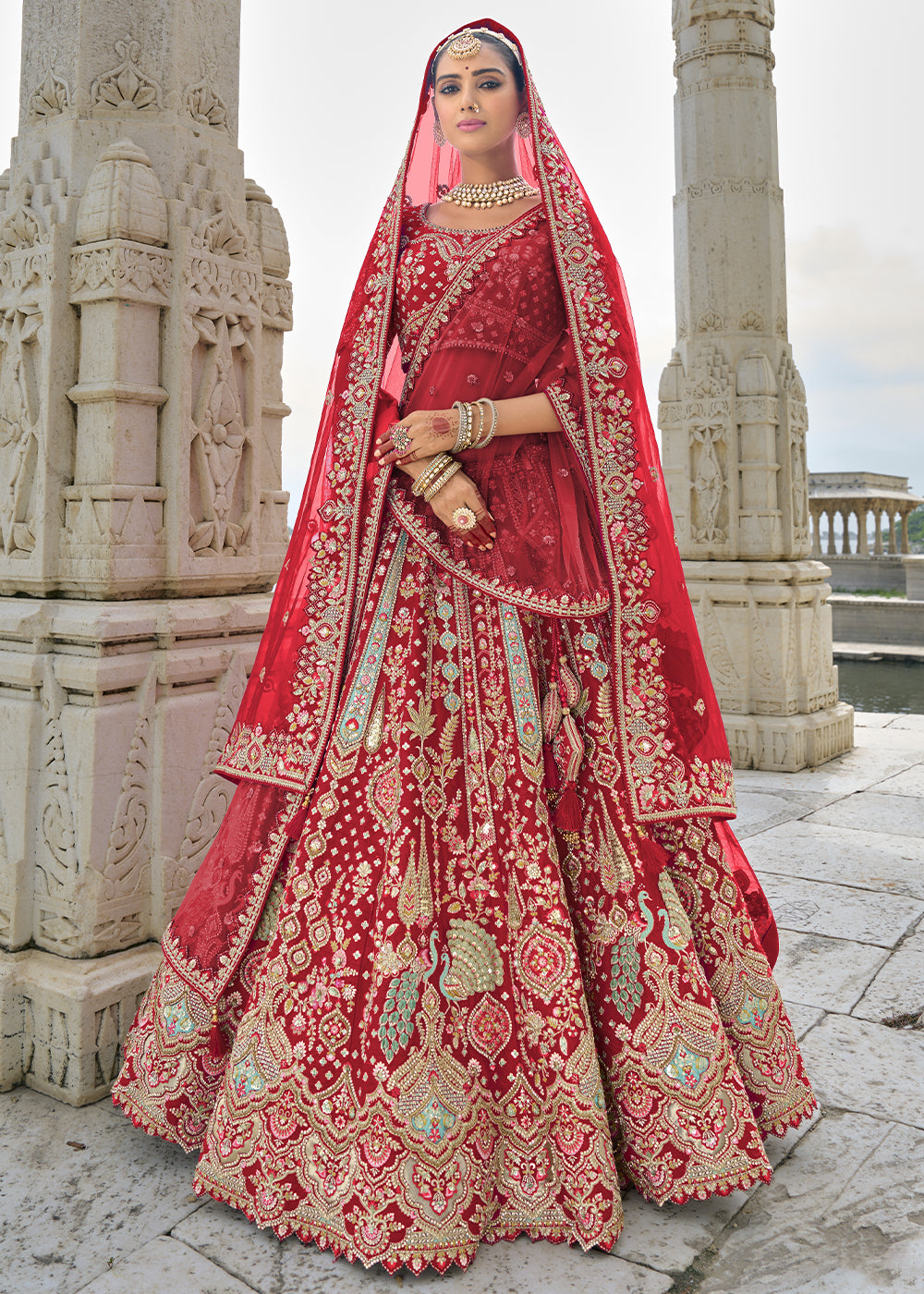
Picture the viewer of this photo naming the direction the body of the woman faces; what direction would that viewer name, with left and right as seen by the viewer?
facing the viewer

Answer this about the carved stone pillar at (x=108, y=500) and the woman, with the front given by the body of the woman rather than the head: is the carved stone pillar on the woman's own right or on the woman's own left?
on the woman's own right

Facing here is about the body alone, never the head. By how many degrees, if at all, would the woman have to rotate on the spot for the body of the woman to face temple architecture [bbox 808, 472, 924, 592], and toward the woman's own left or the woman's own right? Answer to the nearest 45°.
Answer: approximately 135° to the woman's own left
